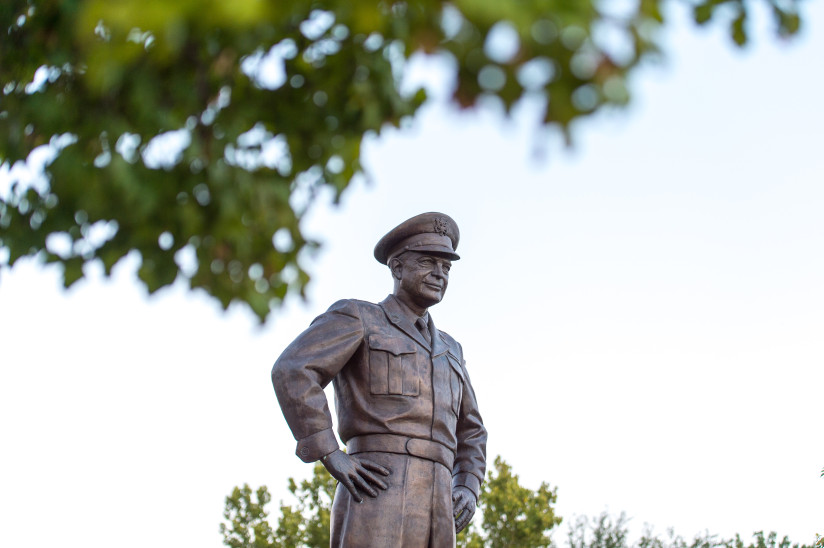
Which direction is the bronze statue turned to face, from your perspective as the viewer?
facing the viewer and to the right of the viewer
